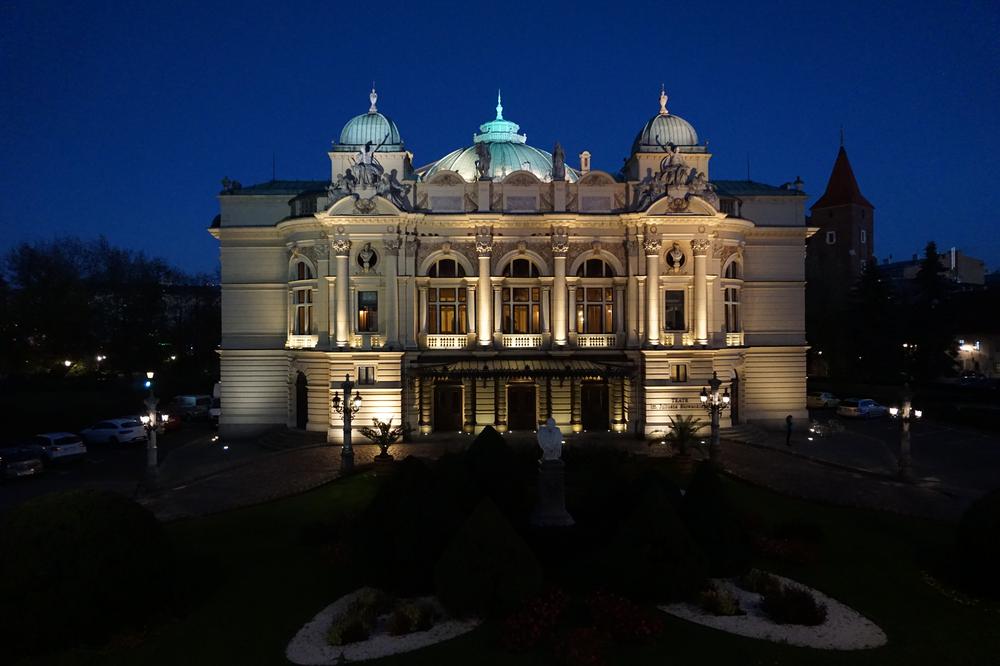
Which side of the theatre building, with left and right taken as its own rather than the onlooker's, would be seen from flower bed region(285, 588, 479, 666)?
front

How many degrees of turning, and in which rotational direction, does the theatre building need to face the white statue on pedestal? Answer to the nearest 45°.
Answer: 0° — it already faces it

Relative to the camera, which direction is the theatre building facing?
toward the camera

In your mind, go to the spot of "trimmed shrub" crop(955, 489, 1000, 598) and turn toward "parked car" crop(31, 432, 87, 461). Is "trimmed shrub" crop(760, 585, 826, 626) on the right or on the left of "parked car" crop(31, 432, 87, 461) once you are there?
left

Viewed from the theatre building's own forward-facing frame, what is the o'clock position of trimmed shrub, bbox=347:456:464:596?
The trimmed shrub is roughly at 12 o'clock from the theatre building.

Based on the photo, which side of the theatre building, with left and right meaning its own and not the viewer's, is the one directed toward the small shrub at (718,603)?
front

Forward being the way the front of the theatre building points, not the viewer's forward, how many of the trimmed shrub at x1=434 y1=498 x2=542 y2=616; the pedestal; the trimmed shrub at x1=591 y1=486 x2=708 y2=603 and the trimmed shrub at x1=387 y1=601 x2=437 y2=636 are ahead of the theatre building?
4

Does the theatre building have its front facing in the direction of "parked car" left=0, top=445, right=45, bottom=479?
no

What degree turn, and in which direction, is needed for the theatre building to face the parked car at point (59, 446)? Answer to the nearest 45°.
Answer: approximately 90° to its right

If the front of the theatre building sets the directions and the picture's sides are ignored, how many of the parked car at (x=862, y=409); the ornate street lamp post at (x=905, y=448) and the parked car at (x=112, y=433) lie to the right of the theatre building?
1

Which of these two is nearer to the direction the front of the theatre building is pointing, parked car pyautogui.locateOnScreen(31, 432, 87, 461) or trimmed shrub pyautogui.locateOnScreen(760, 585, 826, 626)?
the trimmed shrub

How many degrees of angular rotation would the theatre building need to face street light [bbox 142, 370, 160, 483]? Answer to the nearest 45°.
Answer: approximately 45° to its right

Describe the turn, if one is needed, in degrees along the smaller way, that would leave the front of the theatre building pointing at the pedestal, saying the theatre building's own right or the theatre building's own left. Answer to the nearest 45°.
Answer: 0° — it already faces it

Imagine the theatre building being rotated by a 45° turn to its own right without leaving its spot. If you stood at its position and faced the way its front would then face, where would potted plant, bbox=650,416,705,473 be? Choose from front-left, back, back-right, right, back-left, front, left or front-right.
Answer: left
